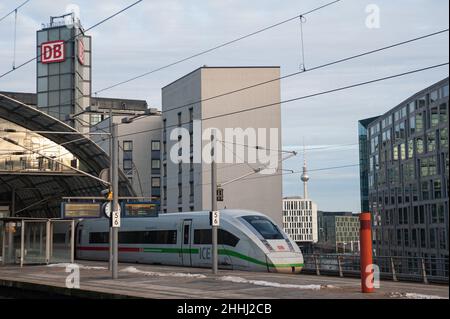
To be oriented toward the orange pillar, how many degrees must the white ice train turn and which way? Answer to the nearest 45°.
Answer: approximately 45° to its right

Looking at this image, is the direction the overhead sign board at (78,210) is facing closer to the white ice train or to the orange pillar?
the orange pillar

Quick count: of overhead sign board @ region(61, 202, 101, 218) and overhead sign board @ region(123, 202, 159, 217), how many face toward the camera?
2

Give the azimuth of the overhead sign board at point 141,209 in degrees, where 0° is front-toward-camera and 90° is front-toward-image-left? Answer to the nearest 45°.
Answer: approximately 0°

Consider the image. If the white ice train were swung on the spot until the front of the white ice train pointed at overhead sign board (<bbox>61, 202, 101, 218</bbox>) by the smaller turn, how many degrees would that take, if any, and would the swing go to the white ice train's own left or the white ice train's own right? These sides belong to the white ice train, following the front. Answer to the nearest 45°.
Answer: approximately 135° to the white ice train's own right

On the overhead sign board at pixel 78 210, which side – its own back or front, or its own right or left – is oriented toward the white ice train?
left

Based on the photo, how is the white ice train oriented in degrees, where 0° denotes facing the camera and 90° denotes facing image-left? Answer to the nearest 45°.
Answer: approximately 315°

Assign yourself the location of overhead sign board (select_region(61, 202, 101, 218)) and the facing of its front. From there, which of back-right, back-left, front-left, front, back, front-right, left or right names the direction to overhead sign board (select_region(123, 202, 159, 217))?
back-left
